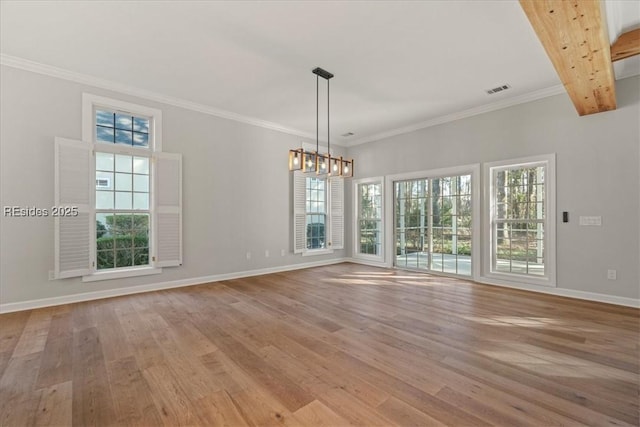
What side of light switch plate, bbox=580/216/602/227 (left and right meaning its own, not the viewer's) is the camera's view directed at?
front

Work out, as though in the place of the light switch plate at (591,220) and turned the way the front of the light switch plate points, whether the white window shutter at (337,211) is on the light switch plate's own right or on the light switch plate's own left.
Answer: on the light switch plate's own right

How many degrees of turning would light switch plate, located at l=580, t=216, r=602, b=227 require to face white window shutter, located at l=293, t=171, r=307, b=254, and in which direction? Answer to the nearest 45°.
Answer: approximately 90° to its right

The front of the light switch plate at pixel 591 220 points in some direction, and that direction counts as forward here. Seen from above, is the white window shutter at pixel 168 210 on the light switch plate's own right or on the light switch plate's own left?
on the light switch plate's own right

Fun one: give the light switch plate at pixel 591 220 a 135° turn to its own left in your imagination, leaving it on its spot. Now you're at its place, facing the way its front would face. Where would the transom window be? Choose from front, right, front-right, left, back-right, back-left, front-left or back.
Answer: back

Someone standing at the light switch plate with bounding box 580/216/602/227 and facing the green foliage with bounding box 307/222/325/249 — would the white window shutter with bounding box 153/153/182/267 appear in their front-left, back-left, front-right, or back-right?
front-left

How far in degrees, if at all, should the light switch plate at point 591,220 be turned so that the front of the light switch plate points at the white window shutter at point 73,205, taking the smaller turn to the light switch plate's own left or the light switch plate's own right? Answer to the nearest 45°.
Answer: approximately 45° to the light switch plate's own right

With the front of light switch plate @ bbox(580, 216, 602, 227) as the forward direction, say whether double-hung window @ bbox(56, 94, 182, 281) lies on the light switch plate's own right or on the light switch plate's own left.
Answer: on the light switch plate's own right

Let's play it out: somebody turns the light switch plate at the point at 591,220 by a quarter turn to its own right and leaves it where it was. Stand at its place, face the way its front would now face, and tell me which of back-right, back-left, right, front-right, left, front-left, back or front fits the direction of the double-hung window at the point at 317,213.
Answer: front

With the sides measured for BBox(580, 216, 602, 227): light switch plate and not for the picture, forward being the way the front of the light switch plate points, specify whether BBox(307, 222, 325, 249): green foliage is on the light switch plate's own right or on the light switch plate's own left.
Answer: on the light switch plate's own right

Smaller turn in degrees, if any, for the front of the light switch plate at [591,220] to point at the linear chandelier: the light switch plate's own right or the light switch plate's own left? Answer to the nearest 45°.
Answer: approximately 45° to the light switch plate's own right
